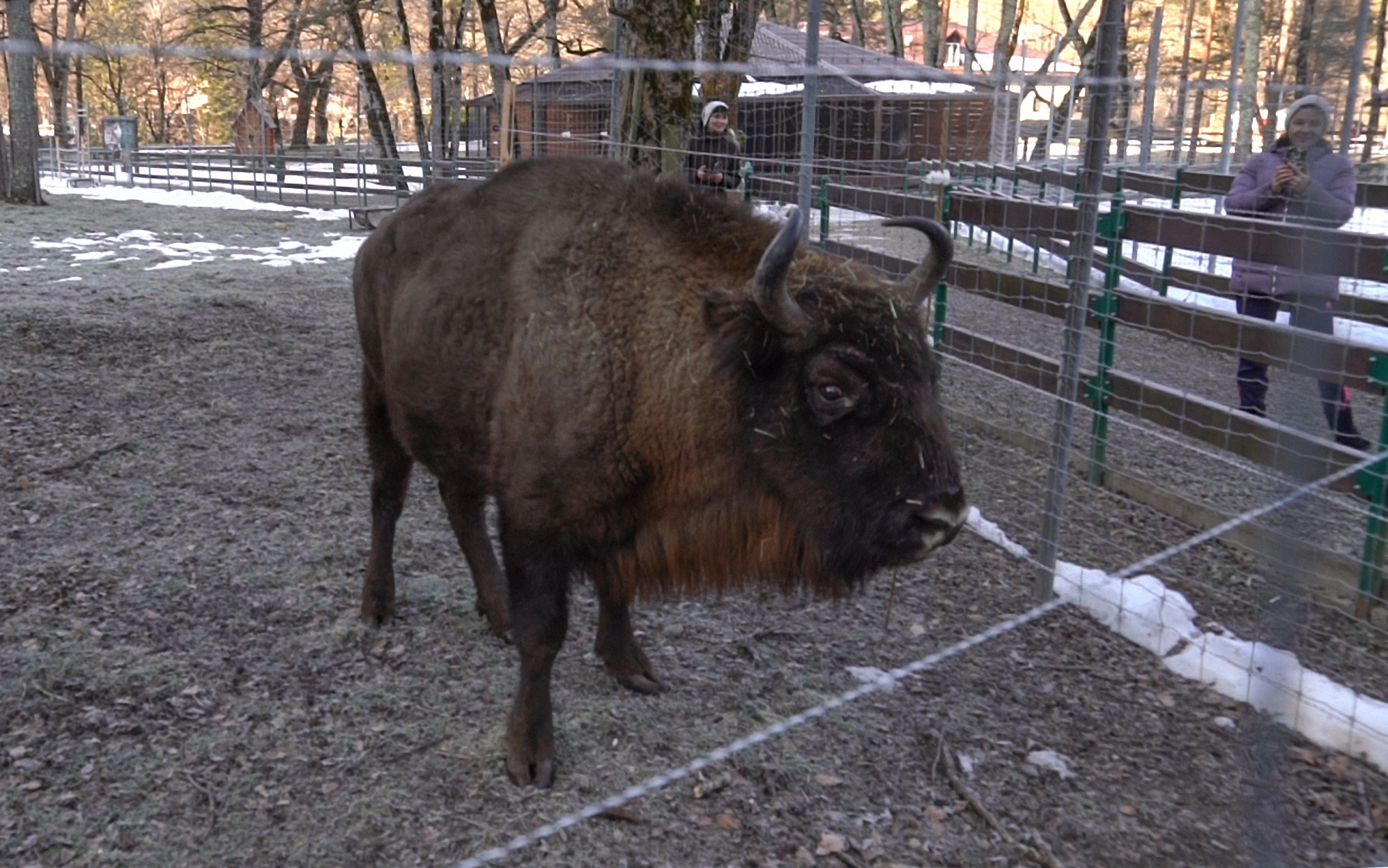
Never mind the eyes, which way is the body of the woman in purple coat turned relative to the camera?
toward the camera

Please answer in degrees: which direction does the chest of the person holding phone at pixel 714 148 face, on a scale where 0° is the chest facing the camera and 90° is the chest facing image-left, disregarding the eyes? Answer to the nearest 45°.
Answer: approximately 0°

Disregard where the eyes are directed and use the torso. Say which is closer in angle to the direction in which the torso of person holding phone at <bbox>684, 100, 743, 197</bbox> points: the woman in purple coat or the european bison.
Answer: the european bison

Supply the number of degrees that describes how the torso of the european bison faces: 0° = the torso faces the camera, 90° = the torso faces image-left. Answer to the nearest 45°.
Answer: approximately 315°

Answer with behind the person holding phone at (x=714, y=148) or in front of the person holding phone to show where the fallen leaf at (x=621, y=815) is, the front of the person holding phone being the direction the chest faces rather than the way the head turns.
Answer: in front

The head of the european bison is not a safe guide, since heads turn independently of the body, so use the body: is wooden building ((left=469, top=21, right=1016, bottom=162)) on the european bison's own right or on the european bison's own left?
on the european bison's own left

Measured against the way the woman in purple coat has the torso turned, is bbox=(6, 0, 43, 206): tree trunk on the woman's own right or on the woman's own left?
on the woman's own right

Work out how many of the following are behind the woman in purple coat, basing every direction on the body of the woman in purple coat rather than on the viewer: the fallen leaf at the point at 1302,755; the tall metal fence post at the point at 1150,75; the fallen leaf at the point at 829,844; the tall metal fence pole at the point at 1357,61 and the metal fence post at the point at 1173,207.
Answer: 2

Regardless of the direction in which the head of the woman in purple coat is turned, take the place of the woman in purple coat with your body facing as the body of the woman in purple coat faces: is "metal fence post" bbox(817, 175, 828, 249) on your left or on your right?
on your right

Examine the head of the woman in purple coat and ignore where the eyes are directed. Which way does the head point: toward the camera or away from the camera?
toward the camera

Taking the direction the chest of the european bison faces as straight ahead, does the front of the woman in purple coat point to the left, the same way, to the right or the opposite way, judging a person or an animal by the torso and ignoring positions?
to the right

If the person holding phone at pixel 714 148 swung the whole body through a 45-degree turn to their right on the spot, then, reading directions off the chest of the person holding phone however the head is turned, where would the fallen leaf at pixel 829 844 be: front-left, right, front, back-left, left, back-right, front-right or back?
front-left
